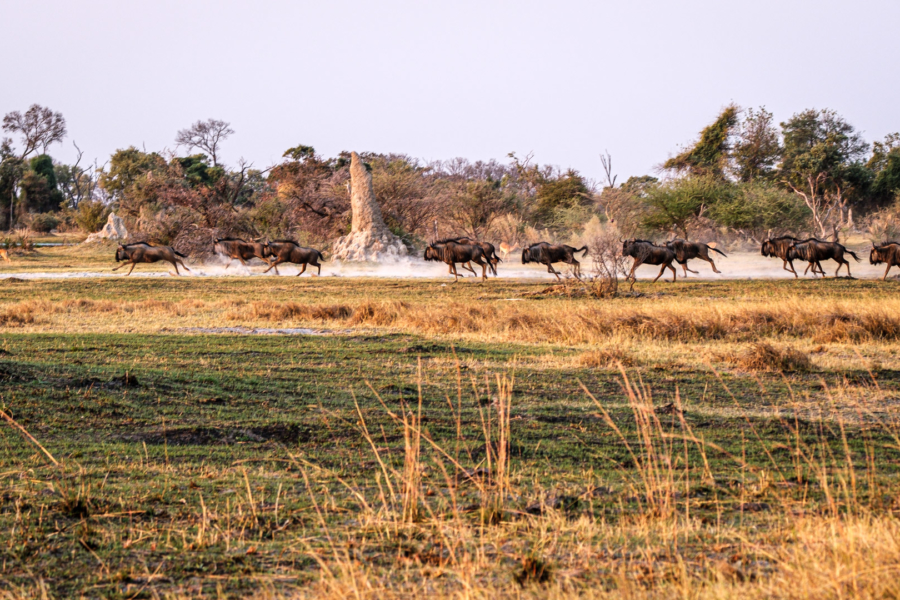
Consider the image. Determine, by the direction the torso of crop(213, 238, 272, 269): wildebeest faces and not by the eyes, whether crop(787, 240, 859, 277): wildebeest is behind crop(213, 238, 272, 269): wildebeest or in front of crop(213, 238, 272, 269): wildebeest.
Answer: behind

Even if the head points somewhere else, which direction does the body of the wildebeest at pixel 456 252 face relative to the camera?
to the viewer's left

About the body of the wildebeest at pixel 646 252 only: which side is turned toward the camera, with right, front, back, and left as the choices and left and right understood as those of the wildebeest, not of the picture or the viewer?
left

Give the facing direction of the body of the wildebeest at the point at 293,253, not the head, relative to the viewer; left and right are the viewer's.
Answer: facing to the left of the viewer

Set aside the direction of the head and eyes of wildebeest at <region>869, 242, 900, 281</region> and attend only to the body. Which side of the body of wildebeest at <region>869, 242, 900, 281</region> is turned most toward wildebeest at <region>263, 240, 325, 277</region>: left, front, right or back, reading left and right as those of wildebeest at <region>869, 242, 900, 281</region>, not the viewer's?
front

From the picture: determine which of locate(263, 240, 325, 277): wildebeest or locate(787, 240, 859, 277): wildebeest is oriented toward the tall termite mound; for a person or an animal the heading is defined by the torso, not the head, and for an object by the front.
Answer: locate(787, 240, 859, 277): wildebeest

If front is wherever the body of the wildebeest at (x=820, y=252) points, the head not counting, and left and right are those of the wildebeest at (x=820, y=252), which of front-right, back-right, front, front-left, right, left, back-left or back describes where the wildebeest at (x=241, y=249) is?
front

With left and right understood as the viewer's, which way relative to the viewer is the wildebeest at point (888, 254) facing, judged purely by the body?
facing to the left of the viewer

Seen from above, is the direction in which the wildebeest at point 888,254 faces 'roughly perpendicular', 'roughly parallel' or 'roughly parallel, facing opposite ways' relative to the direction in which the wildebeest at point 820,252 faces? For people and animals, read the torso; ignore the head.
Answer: roughly parallel

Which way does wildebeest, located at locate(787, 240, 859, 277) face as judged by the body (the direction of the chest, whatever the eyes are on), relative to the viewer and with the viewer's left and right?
facing to the left of the viewer

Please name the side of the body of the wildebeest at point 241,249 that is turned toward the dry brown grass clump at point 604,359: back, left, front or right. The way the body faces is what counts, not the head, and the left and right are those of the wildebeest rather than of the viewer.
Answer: left

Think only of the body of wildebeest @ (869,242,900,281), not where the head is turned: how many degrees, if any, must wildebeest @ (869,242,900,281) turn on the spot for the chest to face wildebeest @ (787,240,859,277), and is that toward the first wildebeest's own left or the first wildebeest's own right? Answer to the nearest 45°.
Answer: approximately 45° to the first wildebeest's own right

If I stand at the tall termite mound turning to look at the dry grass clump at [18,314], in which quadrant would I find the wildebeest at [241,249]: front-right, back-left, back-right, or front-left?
front-right

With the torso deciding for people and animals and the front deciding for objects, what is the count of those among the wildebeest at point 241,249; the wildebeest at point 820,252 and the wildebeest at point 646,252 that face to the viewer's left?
3

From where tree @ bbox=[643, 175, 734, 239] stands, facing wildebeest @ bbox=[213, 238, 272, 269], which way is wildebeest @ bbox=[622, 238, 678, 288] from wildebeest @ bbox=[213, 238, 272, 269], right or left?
left

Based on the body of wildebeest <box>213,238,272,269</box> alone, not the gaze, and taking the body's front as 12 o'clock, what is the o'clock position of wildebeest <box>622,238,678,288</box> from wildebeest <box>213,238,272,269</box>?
wildebeest <box>622,238,678,288</box> is roughly at 7 o'clock from wildebeest <box>213,238,272,269</box>.

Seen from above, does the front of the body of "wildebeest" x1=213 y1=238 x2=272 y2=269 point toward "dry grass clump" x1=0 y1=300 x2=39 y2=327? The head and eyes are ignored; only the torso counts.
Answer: no

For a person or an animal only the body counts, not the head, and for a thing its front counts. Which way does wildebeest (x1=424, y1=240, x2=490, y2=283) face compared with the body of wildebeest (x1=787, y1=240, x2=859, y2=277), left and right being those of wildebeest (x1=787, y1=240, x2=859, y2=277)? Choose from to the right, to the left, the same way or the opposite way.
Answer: the same way

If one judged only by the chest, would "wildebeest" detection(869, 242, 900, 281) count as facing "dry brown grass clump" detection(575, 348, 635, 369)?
no

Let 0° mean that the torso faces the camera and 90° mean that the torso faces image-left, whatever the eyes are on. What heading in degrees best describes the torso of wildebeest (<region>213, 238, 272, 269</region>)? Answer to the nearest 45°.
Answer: approximately 90°

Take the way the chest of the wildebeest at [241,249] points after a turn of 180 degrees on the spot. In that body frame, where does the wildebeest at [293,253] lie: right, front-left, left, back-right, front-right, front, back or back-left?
front-right
